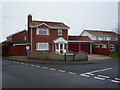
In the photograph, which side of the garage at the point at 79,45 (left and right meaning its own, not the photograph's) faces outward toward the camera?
front

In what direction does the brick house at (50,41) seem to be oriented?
toward the camera

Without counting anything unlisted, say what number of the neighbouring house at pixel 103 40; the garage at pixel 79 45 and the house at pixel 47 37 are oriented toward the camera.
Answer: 3

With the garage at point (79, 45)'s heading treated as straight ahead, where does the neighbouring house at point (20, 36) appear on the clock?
The neighbouring house is roughly at 4 o'clock from the garage.

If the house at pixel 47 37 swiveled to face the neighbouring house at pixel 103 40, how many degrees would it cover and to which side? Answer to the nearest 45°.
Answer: approximately 135° to its left

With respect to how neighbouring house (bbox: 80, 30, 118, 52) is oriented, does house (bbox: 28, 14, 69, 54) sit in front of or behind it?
in front
